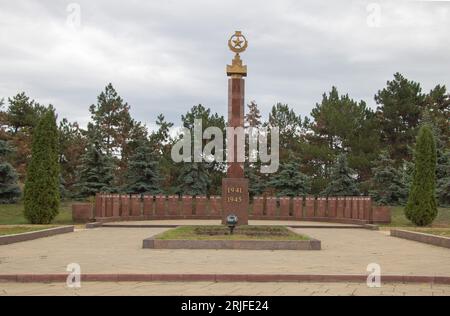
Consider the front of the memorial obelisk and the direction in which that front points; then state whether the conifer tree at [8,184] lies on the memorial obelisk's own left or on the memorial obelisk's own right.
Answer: on the memorial obelisk's own right

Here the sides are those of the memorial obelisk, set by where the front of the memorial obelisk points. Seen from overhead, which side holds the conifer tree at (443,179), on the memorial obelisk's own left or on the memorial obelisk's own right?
on the memorial obelisk's own left

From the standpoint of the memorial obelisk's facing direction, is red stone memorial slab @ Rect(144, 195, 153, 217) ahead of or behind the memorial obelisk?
behind

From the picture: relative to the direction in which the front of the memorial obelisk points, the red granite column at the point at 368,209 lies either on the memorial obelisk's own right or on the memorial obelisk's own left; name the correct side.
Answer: on the memorial obelisk's own left

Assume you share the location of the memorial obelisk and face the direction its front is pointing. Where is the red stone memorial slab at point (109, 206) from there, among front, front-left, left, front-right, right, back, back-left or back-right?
back-right

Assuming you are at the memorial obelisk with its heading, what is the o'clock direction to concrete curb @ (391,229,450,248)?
The concrete curb is roughly at 10 o'clock from the memorial obelisk.

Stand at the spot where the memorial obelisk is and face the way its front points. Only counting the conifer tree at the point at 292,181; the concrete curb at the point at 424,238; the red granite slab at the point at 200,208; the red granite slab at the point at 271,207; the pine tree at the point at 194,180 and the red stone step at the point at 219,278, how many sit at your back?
4

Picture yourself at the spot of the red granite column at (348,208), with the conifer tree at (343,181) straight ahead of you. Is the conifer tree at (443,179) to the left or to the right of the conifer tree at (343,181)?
right

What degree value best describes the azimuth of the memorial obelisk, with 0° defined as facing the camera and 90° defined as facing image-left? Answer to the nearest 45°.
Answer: approximately 0°

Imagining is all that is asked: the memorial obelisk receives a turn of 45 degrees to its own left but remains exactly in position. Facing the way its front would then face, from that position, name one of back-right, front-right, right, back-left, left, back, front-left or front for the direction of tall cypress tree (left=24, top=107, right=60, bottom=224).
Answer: back-right

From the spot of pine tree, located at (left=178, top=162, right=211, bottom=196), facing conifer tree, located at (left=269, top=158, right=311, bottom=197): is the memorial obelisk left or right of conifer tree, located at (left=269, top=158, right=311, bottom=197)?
right

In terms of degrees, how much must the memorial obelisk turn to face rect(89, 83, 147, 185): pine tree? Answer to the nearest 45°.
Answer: approximately 180°

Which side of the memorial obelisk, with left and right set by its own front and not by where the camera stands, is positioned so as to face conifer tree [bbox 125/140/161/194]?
back

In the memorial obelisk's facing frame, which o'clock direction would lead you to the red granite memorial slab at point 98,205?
The red granite memorial slab is roughly at 4 o'clock from the memorial obelisk.

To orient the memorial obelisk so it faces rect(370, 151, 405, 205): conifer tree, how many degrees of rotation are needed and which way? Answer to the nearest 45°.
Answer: approximately 135° to its left

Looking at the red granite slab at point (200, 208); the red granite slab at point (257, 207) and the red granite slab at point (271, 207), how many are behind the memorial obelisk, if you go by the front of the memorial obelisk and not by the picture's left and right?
3

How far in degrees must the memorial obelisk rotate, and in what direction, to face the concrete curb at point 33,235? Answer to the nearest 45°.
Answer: approximately 45° to its right

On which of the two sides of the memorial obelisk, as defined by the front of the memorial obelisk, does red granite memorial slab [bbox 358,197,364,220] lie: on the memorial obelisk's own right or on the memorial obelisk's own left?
on the memorial obelisk's own left
